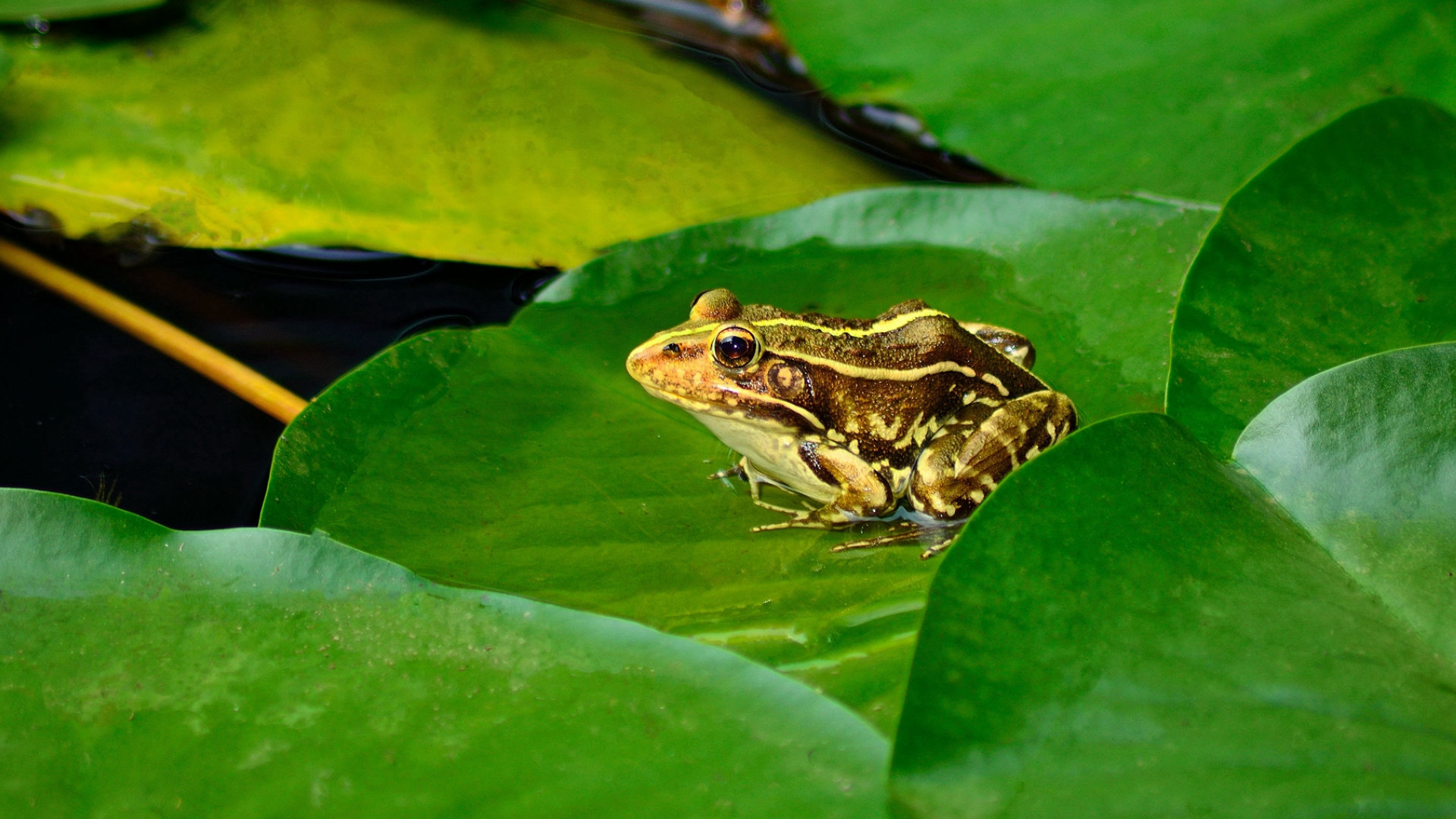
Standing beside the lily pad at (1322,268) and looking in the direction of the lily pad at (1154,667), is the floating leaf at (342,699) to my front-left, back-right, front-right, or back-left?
front-right

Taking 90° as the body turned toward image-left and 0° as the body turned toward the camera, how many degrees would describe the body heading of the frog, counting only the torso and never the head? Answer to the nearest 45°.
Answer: approximately 90°

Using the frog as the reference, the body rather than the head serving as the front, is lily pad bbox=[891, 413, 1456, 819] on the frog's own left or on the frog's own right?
on the frog's own left

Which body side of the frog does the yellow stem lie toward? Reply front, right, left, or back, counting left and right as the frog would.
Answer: front

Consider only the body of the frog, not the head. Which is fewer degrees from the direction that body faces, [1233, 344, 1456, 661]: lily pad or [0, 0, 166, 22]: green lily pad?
the green lily pad

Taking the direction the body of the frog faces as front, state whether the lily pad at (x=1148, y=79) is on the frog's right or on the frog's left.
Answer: on the frog's right

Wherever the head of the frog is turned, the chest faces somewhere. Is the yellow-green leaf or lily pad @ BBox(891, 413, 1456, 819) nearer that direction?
the yellow-green leaf

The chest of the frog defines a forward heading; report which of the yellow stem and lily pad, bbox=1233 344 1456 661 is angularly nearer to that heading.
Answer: the yellow stem

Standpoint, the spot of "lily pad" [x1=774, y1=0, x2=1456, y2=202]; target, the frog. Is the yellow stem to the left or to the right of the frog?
right

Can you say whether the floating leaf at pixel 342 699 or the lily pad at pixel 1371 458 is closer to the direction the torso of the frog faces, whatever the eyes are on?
the floating leaf

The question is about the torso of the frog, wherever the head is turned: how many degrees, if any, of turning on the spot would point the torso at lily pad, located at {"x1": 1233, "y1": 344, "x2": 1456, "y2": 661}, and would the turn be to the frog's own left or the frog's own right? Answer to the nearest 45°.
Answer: approximately 135° to the frog's own left
